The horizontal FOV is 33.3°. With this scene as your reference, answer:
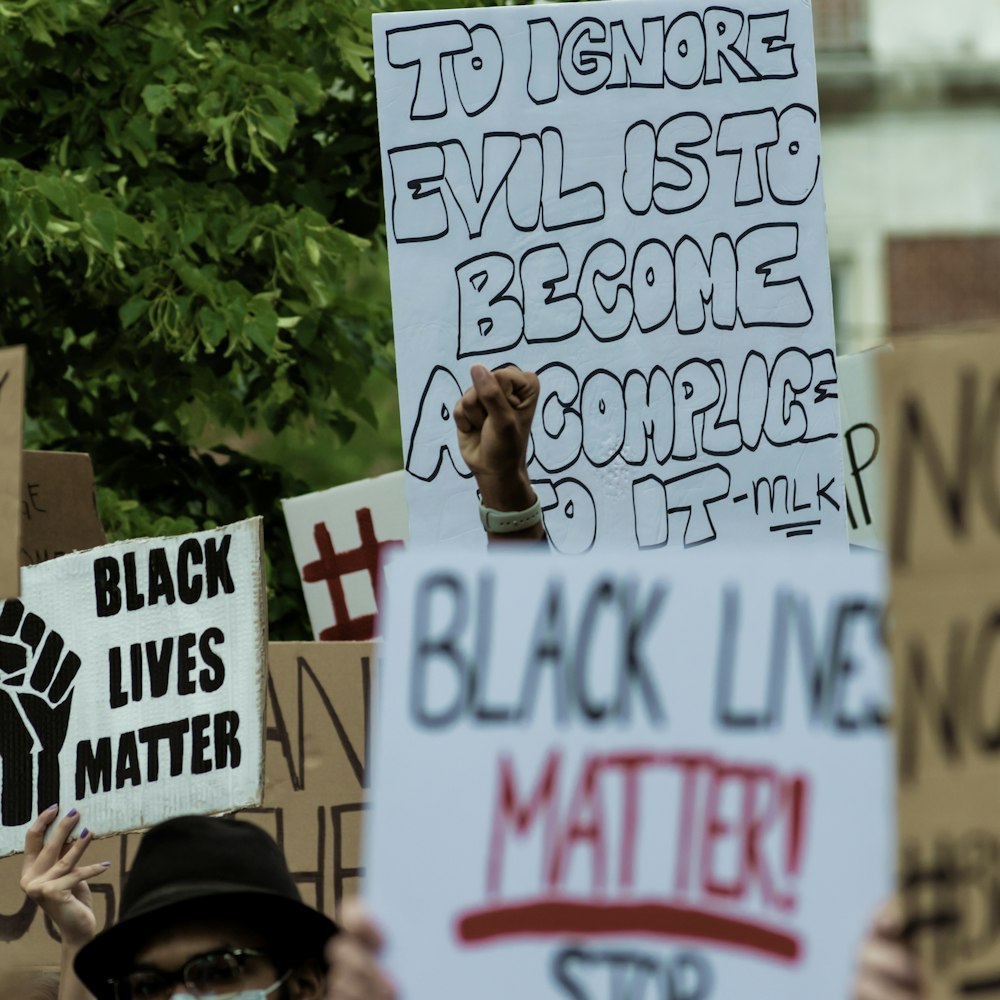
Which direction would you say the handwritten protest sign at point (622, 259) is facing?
toward the camera

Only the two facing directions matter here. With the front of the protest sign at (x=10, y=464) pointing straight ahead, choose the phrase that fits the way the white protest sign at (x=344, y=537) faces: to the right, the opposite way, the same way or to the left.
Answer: the same way

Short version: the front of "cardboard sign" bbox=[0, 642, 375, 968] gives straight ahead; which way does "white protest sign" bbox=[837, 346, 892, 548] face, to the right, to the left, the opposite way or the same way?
the same way

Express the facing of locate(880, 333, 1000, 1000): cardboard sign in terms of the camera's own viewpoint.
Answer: facing the viewer

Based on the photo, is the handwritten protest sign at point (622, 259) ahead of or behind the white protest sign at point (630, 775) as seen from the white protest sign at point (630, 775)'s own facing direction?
behind

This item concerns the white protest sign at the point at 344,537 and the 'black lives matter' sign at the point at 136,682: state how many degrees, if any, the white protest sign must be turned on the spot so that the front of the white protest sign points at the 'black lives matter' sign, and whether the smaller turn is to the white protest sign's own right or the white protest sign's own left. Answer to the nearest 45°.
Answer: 0° — it already faces it

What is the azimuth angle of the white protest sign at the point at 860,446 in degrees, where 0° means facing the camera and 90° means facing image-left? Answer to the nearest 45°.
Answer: approximately 0°

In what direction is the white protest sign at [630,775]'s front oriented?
toward the camera

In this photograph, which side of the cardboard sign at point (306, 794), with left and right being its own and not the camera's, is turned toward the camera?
front

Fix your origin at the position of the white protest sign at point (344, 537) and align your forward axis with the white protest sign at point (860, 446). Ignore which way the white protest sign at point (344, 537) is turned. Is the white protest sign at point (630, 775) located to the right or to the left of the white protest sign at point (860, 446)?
right

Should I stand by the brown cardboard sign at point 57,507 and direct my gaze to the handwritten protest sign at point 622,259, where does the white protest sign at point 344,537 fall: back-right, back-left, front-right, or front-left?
front-left

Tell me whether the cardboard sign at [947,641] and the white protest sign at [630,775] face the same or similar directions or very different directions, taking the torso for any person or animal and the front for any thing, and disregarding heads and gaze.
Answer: same or similar directions

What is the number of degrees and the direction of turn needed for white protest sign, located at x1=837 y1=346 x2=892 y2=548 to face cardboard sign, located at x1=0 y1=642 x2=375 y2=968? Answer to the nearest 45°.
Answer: approximately 45° to its right

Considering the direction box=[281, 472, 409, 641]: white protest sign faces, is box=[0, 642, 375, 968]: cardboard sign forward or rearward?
forward

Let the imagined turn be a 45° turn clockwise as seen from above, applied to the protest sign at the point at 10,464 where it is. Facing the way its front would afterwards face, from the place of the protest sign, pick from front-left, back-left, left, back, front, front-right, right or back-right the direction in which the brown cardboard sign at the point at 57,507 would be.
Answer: back-right
